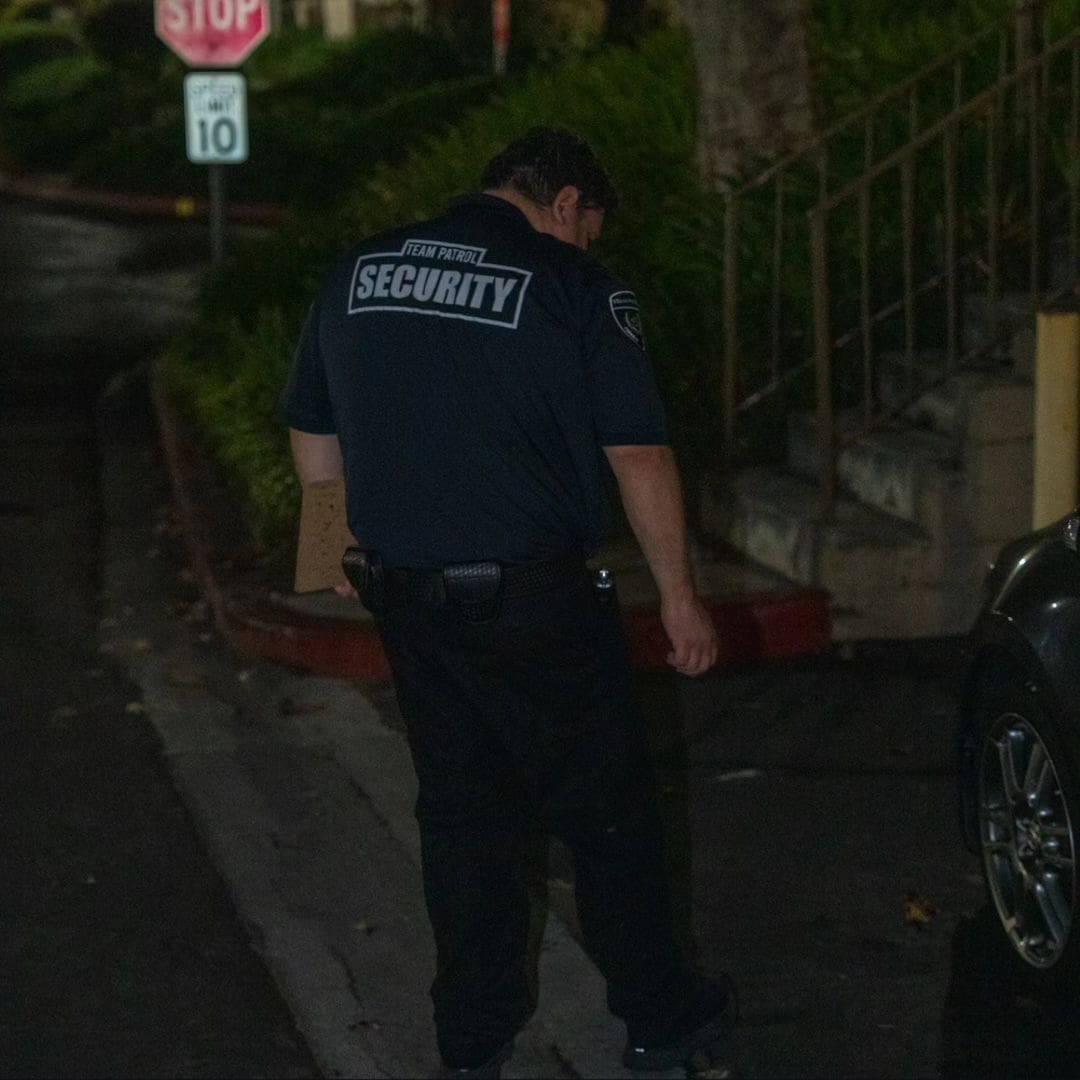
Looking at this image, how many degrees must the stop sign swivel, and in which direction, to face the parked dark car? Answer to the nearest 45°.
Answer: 0° — it already faces it

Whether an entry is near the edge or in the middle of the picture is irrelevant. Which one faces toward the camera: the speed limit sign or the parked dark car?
the speed limit sign

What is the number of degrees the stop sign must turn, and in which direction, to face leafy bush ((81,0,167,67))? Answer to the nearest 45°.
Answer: approximately 180°

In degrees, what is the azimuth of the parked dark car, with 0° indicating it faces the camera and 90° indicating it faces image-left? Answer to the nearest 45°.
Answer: approximately 135°

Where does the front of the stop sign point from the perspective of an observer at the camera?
facing the viewer

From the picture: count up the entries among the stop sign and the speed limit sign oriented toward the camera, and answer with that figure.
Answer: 2

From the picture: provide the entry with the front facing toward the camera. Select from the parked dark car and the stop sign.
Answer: the stop sign

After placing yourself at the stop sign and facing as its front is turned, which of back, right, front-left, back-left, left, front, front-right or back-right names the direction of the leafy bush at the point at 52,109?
back

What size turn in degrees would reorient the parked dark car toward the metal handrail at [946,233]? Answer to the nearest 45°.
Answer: approximately 45° to its right

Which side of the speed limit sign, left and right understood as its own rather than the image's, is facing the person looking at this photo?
front

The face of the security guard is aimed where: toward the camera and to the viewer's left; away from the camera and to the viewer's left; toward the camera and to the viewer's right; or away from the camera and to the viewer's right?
away from the camera and to the viewer's right

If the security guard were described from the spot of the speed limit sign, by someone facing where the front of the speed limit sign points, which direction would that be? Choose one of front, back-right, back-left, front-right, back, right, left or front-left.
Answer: front

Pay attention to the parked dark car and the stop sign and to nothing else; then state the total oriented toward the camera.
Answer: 1

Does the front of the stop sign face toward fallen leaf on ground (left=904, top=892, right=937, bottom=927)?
yes
